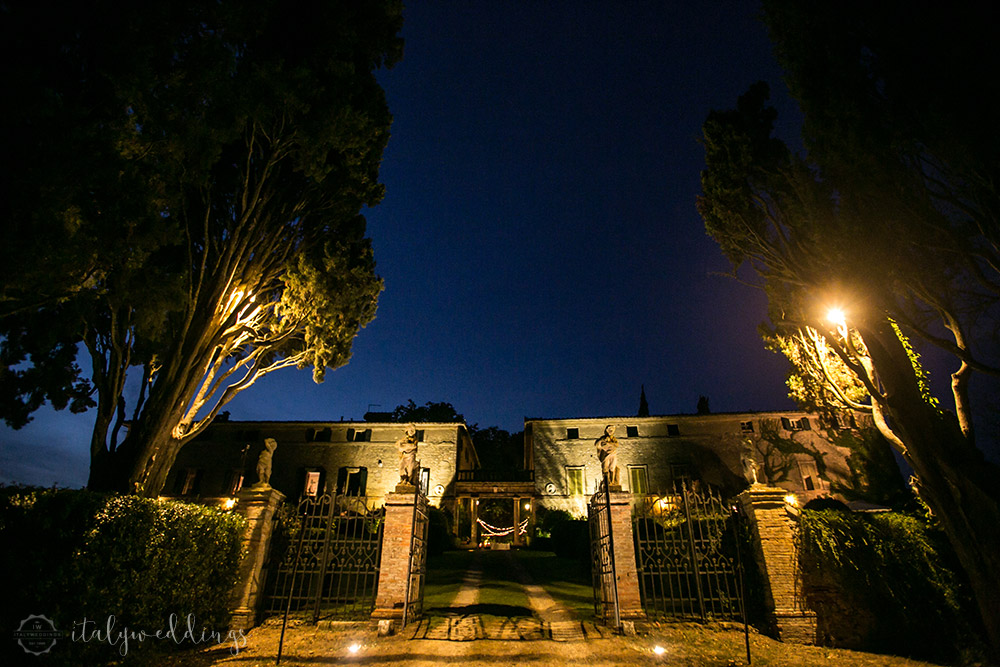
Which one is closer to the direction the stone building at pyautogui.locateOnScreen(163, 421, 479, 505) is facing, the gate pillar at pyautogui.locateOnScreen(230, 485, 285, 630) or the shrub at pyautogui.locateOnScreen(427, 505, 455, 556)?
the gate pillar

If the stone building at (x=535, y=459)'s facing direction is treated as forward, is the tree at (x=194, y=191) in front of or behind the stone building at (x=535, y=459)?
in front

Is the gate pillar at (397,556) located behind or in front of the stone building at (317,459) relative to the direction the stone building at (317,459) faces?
in front

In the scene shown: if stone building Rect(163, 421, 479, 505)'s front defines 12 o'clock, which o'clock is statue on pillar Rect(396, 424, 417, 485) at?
The statue on pillar is roughly at 12 o'clock from the stone building.

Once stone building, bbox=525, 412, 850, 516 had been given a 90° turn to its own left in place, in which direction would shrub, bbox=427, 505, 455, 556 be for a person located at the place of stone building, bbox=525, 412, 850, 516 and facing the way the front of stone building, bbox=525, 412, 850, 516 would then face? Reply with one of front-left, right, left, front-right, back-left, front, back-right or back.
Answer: back-right

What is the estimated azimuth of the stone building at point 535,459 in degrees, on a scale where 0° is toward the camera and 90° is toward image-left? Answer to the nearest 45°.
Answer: approximately 0°

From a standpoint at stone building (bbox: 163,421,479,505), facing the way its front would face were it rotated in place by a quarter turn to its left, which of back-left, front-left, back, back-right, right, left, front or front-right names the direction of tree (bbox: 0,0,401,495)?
right

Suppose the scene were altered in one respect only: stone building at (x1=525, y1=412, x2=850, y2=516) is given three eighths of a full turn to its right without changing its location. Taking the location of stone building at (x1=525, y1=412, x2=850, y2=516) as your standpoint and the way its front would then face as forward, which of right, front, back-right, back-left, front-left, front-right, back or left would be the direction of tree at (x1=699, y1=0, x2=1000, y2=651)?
back-left

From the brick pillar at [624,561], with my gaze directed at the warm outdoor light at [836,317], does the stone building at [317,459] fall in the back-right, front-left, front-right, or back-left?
back-left

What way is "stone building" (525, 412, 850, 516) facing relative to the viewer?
toward the camera

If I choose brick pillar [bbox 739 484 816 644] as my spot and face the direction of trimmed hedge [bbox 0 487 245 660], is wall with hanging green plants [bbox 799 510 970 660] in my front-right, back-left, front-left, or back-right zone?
back-left

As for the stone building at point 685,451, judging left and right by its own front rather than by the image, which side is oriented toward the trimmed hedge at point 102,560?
front

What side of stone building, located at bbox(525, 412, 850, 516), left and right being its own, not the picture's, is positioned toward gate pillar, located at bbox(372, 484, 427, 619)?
front

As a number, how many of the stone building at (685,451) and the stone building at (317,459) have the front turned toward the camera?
2

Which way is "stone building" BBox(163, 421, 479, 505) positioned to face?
toward the camera
